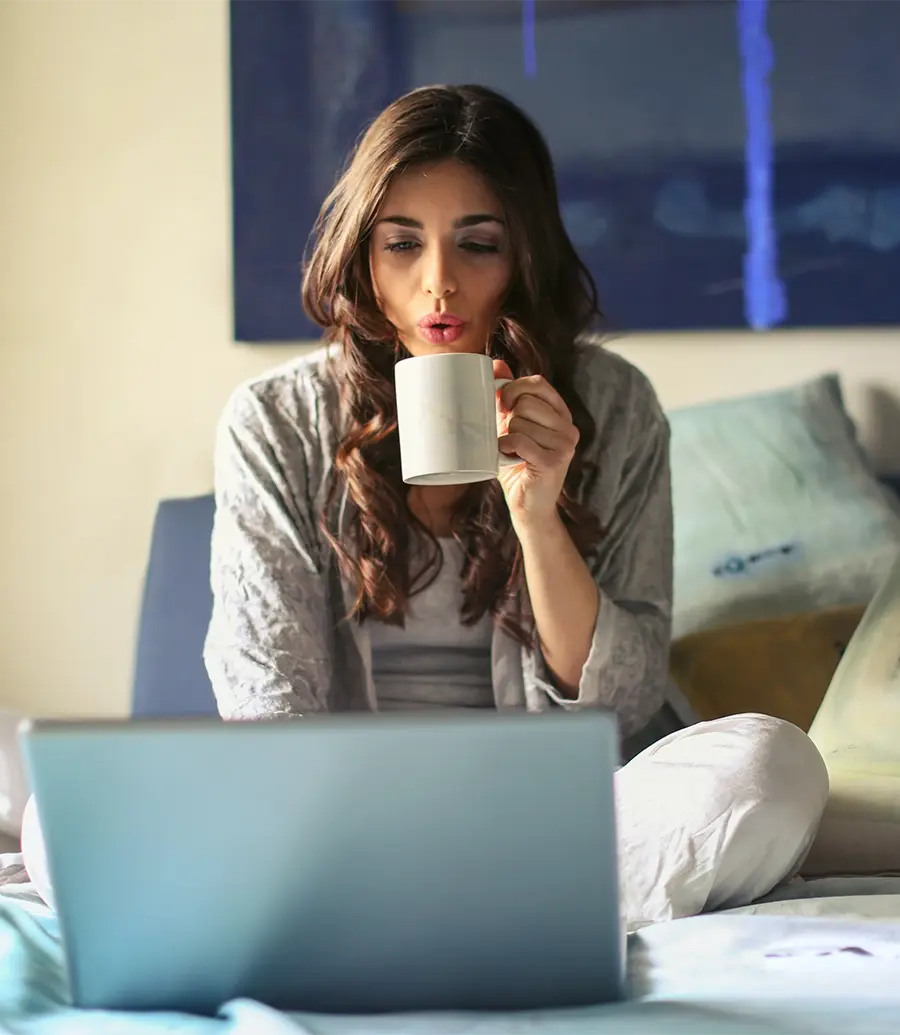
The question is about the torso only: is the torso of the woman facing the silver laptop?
yes

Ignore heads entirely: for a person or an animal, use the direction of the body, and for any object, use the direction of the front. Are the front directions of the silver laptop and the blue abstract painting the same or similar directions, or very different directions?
very different directions

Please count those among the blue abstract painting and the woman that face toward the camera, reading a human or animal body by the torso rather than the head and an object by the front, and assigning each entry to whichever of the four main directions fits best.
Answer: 2

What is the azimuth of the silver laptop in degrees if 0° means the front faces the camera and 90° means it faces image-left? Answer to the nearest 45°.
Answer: approximately 180°

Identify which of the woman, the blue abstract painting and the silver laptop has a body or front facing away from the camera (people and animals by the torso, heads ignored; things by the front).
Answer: the silver laptop

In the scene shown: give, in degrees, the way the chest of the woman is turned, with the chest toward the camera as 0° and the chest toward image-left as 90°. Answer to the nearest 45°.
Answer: approximately 0°
